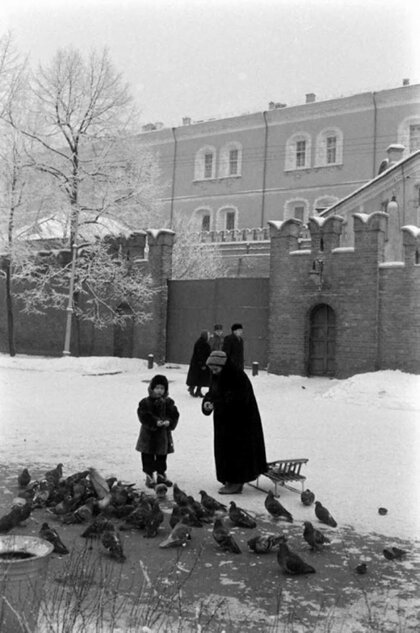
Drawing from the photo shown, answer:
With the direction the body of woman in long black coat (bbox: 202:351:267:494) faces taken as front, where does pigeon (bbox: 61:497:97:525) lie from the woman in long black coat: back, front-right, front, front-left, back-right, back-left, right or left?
front-left

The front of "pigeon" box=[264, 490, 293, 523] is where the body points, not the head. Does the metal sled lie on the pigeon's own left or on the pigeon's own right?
on the pigeon's own right

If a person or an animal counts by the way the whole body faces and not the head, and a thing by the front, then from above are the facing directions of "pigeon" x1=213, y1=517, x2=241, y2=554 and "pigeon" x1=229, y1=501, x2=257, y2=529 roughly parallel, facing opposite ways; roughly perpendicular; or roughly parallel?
roughly parallel

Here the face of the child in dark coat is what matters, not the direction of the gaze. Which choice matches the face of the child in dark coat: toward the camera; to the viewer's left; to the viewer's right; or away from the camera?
toward the camera

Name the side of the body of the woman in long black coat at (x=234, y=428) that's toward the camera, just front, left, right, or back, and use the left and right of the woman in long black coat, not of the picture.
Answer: left

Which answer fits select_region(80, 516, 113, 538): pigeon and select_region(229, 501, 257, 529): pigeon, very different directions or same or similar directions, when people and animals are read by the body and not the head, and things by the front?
very different directions

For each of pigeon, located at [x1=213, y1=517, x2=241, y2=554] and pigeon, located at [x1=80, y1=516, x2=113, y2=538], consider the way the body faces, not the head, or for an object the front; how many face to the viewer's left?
1

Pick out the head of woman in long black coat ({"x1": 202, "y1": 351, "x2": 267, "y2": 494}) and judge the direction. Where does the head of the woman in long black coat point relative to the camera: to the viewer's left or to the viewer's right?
to the viewer's left

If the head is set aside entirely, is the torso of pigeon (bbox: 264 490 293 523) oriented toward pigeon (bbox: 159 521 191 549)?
no

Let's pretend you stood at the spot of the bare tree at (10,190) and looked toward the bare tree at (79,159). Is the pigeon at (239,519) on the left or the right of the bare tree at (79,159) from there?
right

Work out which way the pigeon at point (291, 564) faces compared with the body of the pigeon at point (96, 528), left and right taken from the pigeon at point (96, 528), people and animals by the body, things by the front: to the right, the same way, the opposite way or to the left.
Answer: the opposite way
